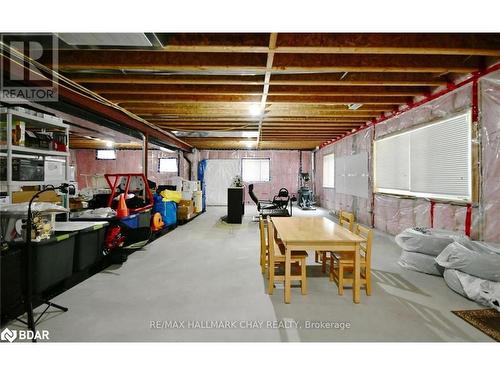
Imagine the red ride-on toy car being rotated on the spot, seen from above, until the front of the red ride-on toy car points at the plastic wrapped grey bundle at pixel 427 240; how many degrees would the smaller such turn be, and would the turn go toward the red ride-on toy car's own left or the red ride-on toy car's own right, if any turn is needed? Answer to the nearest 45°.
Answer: approximately 90° to the red ride-on toy car's own left

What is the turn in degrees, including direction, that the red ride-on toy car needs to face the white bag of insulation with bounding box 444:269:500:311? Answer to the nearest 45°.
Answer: approximately 90° to its left

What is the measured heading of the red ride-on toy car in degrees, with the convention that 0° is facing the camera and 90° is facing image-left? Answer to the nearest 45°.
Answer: approximately 45°

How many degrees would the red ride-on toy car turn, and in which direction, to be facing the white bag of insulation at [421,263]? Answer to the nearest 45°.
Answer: approximately 90° to its left

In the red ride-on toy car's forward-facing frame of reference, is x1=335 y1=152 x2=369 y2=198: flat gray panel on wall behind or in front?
behind

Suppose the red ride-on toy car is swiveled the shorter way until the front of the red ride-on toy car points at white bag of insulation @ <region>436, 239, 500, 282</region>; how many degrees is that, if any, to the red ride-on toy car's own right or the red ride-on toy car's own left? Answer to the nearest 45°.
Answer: approximately 90° to the red ride-on toy car's own left

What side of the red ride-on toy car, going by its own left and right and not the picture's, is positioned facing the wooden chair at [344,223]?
left
